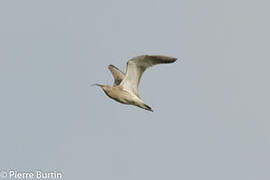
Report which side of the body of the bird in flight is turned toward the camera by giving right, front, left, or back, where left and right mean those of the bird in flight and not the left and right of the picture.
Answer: left
